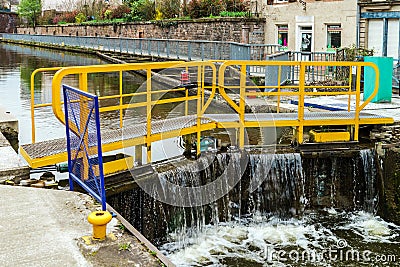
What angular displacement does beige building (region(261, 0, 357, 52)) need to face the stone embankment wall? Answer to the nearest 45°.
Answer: approximately 135° to its right

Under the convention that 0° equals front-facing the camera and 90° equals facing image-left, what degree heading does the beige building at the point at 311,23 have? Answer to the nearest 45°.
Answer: approximately 0°

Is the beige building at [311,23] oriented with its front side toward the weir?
yes

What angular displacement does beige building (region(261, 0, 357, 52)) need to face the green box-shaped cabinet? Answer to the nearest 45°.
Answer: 0° — it already faces it
